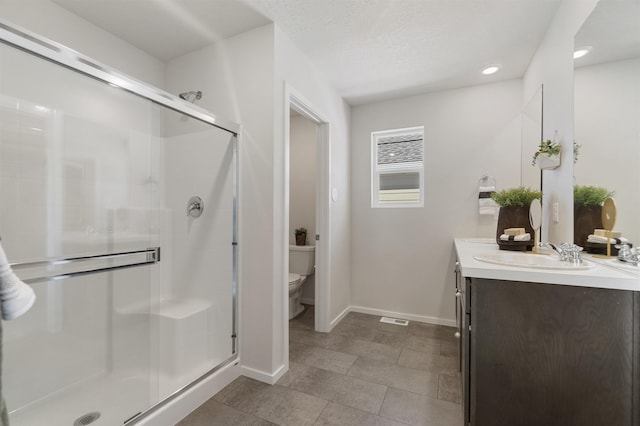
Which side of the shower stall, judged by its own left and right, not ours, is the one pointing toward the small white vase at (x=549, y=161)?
front

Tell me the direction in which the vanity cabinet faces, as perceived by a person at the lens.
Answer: facing to the left of the viewer

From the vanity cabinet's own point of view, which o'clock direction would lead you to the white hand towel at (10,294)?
The white hand towel is roughly at 10 o'clock from the vanity cabinet.

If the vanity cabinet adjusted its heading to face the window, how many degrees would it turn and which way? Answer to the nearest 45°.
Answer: approximately 45° to its right

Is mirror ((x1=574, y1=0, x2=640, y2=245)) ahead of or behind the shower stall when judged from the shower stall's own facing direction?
ahead

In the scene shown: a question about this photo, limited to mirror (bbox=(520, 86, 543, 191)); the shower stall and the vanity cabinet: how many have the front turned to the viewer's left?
2

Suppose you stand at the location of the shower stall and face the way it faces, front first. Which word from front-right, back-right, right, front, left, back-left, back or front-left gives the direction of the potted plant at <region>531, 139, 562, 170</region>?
front

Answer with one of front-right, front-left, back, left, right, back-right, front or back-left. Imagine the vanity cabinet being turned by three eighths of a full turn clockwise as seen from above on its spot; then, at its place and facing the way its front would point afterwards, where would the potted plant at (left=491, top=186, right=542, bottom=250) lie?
front-left

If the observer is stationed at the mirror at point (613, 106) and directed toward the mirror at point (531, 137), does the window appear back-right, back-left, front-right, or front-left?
front-left

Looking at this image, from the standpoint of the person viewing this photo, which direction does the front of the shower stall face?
facing the viewer and to the right of the viewer

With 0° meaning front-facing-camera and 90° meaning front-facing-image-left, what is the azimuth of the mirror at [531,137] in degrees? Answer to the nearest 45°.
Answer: approximately 90°

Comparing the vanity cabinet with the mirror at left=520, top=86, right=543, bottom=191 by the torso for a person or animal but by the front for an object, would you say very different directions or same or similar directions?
same or similar directions

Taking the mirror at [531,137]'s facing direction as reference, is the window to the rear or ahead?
ahead

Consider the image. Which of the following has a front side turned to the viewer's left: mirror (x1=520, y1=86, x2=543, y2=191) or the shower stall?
the mirror

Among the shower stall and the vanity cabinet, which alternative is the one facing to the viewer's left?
the vanity cabinet

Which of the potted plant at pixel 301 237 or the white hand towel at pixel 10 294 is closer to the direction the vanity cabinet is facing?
the potted plant

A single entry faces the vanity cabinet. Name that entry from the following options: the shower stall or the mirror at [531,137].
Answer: the shower stall
